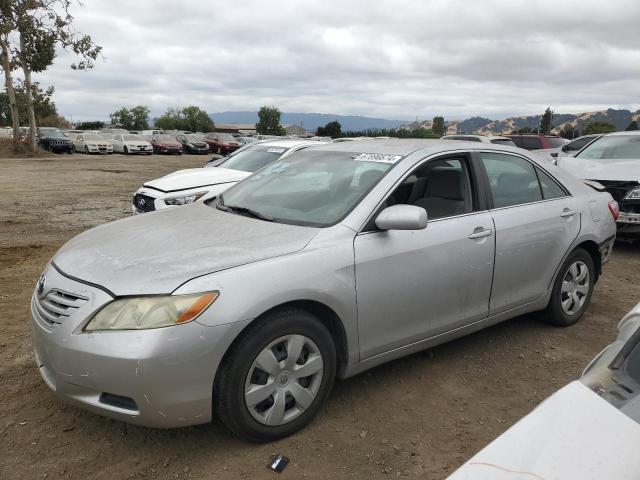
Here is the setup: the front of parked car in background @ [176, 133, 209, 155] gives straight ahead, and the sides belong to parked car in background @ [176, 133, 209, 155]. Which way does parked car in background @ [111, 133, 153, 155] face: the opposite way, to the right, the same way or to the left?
the same way

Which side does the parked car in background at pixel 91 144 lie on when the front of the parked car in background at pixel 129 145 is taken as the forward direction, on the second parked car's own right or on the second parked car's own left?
on the second parked car's own right

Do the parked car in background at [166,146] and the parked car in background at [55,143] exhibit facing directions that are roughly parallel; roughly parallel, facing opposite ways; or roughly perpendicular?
roughly parallel

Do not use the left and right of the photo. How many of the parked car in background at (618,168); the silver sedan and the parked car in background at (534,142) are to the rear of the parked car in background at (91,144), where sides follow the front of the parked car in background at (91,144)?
0

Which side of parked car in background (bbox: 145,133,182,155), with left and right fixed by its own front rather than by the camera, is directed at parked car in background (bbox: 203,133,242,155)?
left

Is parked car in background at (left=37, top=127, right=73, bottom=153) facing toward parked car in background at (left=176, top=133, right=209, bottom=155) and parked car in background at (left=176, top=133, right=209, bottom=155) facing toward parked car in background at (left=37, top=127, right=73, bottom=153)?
no

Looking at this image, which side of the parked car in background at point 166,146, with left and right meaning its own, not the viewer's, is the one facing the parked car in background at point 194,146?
left

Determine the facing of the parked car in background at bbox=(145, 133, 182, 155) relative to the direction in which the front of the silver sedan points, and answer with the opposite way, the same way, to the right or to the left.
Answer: to the left

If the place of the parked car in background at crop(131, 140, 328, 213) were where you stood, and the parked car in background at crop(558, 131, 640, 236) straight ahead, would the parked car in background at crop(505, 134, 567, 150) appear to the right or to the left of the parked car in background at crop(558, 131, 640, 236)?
left

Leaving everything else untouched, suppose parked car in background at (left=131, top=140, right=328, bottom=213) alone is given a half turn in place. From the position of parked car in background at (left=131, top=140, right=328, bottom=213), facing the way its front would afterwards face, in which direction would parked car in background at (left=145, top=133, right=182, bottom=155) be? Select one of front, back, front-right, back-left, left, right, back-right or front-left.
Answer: front-left

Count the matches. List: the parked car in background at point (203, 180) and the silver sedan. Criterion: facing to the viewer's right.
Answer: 0

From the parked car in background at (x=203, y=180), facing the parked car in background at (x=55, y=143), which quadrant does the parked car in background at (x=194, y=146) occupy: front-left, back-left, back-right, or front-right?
front-right

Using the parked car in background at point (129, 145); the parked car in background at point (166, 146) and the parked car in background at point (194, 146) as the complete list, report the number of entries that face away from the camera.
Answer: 0

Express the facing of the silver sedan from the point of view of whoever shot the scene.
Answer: facing the viewer and to the left of the viewer

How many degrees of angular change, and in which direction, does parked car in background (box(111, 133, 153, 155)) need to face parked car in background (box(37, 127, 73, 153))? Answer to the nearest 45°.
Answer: approximately 135° to its right

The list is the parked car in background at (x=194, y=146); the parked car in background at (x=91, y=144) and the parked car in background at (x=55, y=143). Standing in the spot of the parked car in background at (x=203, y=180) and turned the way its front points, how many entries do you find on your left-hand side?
0

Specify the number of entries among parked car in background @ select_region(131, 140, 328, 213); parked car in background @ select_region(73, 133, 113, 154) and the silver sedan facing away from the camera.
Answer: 0

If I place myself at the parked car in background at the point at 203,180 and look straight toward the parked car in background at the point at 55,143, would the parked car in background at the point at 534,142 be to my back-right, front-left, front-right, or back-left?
front-right

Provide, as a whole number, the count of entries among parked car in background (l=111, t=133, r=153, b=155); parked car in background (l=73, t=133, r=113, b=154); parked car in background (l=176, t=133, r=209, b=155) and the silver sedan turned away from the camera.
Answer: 0

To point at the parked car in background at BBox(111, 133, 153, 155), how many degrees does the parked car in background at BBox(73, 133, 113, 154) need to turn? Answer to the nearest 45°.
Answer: approximately 45° to its left

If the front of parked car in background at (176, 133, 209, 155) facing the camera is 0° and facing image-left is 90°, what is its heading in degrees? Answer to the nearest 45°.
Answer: approximately 315°

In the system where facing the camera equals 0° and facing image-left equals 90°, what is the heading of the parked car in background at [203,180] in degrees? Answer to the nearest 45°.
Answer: approximately 45°

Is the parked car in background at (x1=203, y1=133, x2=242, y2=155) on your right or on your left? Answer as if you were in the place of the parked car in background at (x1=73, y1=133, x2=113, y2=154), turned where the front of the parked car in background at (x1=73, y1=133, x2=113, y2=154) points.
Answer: on your left

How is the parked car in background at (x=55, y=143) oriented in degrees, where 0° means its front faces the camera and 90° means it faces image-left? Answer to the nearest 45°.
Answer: approximately 315°
